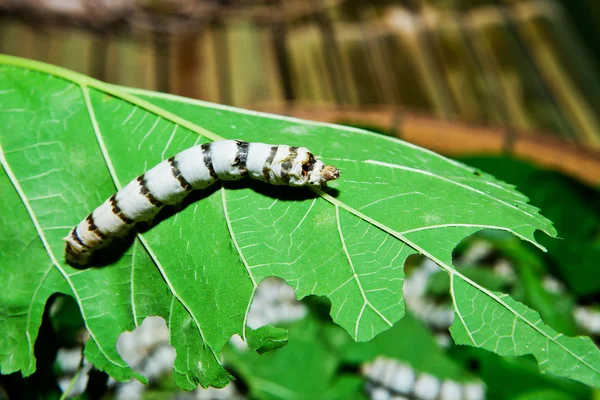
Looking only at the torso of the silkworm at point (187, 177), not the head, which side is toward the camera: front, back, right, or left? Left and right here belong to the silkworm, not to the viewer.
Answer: right
